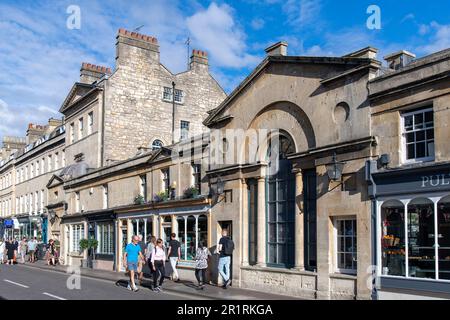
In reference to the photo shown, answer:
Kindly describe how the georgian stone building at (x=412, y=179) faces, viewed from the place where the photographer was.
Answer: facing the viewer and to the left of the viewer

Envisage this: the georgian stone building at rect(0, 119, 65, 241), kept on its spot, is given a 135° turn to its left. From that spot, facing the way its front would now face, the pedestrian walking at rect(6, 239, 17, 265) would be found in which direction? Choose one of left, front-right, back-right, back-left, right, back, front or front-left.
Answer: right

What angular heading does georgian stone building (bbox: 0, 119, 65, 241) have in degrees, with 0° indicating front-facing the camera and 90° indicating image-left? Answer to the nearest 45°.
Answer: approximately 45°

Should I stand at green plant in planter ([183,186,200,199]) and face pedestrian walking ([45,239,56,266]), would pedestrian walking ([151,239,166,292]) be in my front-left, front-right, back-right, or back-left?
back-left

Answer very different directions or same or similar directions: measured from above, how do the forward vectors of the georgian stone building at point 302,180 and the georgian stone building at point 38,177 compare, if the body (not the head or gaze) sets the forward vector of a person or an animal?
same or similar directions

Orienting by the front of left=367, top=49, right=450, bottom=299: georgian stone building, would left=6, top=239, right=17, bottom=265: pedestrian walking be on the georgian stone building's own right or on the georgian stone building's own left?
on the georgian stone building's own right

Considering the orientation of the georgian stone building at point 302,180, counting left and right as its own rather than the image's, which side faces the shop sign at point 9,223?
right

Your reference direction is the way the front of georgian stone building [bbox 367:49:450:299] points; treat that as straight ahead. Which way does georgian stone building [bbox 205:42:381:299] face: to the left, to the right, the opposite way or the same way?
the same way
